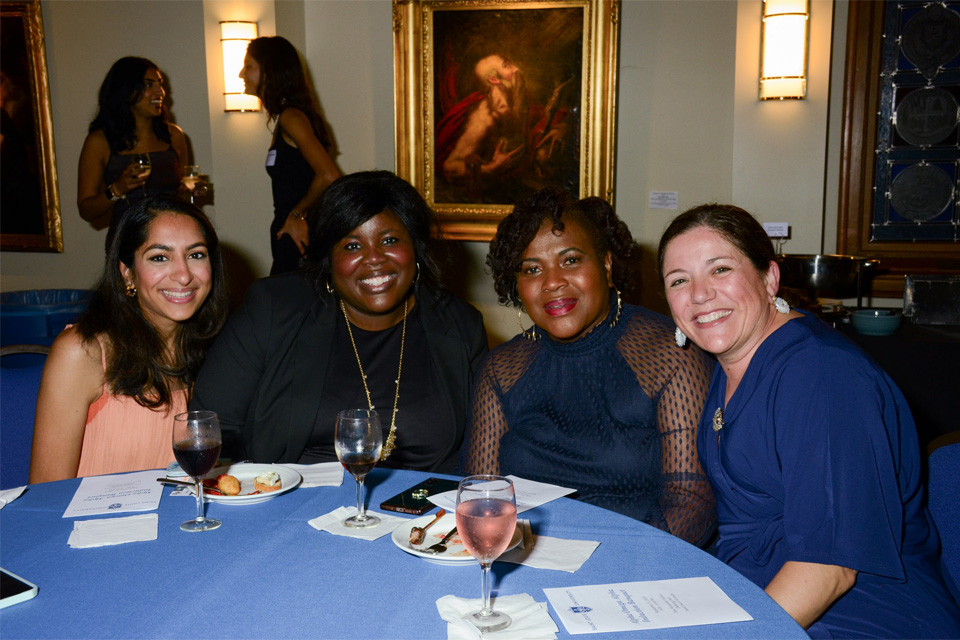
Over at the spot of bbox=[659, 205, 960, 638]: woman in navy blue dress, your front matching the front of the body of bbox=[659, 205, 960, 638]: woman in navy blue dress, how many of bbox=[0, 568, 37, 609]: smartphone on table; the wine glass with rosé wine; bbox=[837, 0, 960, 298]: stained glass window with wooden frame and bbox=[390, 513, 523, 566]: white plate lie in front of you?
3

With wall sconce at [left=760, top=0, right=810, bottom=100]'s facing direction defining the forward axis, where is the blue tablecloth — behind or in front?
in front

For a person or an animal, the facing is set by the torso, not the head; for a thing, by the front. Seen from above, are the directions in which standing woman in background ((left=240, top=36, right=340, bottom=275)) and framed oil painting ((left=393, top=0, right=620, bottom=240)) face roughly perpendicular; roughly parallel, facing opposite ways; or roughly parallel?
roughly perpendicular

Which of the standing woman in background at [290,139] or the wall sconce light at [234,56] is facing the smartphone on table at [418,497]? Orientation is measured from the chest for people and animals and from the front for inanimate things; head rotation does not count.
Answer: the wall sconce light

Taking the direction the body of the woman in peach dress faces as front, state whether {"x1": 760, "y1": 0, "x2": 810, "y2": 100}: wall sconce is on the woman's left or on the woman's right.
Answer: on the woman's left

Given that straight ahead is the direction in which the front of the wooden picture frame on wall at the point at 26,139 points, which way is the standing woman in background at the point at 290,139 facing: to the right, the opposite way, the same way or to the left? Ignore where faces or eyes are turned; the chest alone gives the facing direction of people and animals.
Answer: to the right

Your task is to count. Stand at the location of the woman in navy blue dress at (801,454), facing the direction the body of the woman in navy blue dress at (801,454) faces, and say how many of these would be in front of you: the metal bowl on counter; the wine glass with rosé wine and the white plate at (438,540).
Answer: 2

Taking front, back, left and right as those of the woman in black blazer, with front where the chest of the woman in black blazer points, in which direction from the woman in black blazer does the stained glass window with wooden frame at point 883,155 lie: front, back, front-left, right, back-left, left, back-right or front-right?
back-left

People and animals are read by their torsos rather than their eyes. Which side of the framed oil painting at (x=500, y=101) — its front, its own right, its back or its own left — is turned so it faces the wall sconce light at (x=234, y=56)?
right

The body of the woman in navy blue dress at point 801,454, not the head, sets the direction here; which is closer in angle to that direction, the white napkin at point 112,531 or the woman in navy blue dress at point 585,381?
the white napkin

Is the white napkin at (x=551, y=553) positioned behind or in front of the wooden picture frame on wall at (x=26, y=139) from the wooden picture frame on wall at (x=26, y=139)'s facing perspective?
in front

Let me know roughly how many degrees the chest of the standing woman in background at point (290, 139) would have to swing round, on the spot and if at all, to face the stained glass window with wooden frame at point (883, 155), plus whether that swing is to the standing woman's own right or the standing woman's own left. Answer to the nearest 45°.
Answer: approximately 180°

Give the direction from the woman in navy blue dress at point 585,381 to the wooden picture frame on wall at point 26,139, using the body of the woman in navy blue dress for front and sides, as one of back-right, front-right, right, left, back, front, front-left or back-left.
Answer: back-right

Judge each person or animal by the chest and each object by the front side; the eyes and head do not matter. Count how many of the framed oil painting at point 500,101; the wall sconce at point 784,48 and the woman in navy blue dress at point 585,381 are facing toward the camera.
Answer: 3
